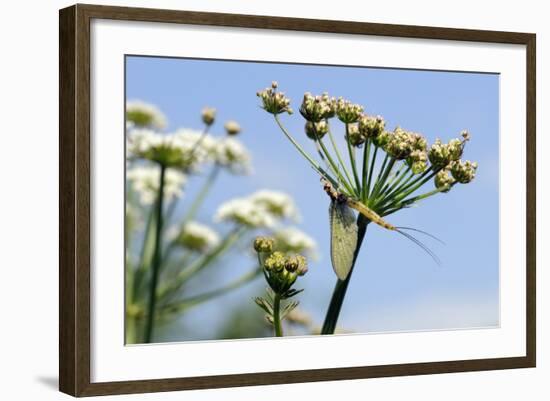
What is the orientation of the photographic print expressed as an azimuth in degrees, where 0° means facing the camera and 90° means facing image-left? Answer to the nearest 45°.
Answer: approximately 315°
